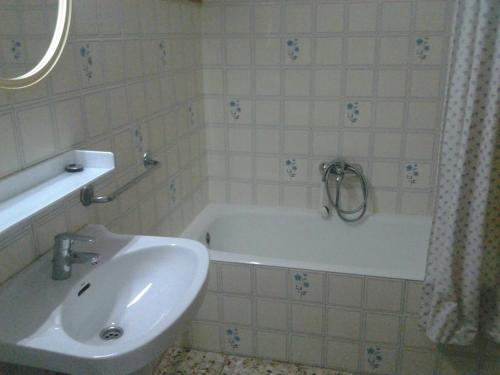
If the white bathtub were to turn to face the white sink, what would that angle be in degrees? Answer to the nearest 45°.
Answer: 0° — it already faces it

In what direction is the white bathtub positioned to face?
toward the camera

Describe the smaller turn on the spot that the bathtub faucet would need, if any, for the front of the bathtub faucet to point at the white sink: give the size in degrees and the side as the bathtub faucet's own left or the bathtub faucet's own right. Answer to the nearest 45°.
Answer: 0° — it already faces it

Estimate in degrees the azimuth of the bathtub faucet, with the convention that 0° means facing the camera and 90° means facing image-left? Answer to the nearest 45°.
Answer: approximately 0°

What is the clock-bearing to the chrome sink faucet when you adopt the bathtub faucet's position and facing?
The chrome sink faucet is roughly at 1 o'clock from the bathtub faucet.

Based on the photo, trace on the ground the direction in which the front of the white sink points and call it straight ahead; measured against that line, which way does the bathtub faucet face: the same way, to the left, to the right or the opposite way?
to the right

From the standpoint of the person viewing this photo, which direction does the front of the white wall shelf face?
facing the viewer and to the right of the viewer

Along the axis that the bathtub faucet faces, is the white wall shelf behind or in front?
in front

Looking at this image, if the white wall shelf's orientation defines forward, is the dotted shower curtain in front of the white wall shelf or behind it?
in front

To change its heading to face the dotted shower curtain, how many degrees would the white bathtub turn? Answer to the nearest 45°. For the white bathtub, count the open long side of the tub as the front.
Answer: approximately 45° to its left

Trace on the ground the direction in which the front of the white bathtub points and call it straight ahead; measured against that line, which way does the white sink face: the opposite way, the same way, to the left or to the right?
to the left

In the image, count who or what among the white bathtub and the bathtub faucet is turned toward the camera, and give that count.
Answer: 2
